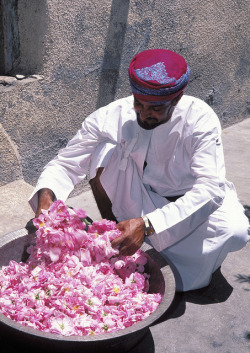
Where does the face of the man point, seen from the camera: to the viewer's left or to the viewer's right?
to the viewer's left

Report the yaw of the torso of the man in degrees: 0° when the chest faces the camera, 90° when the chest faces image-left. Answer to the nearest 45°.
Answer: approximately 45°
